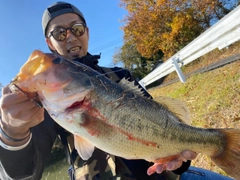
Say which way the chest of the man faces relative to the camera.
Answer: toward the camera

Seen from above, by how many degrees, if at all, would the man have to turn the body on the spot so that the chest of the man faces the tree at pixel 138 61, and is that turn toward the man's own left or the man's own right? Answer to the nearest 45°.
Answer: approximately 180°

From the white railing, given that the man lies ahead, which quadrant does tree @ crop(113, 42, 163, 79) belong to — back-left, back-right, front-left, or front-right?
back-right

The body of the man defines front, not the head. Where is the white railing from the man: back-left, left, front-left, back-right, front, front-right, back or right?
back-left

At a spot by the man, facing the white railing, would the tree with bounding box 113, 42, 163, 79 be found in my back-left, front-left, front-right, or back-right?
front-left
